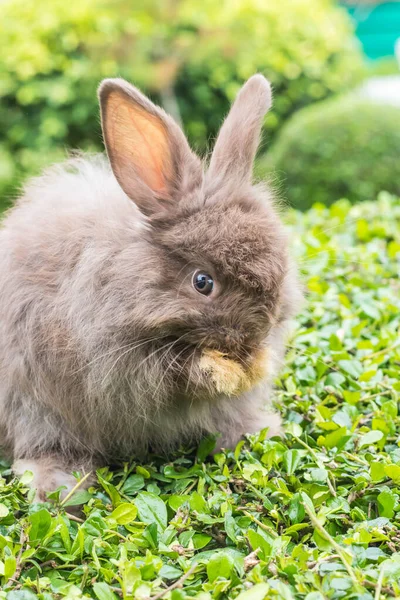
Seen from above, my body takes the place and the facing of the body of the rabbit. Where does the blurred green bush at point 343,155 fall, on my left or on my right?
on my left

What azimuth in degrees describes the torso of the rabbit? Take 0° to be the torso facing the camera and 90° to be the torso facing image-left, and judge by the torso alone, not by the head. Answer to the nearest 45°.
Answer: approximately 315°
